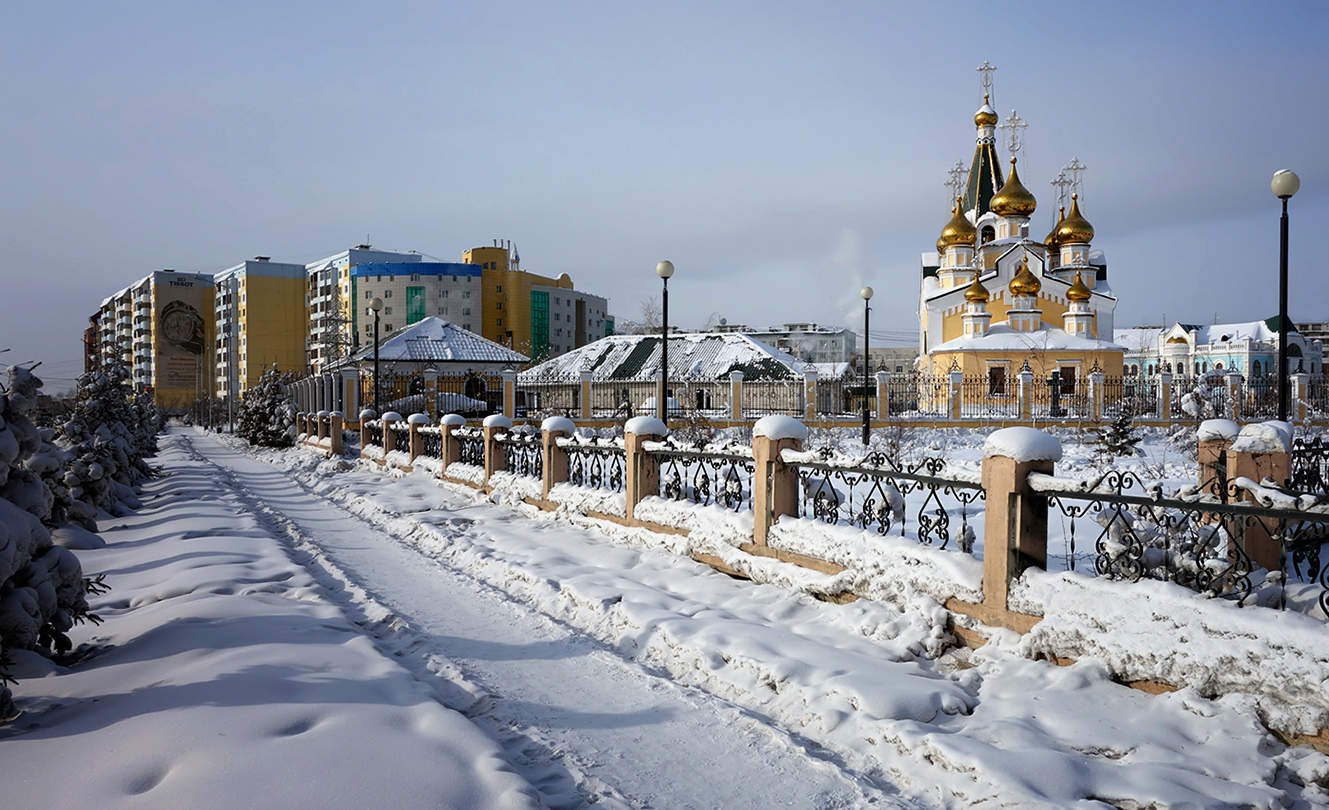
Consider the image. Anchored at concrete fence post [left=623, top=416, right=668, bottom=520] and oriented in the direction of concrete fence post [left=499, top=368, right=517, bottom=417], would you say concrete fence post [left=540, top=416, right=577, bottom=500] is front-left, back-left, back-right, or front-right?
front-left

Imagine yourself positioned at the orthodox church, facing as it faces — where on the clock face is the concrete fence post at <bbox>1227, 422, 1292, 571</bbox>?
The concrete fence post is roughly at 6 o'clock from the orthodox church.

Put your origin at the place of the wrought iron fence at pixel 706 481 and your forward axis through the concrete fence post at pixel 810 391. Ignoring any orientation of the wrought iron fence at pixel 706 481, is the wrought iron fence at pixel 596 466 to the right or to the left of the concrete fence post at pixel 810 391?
left
